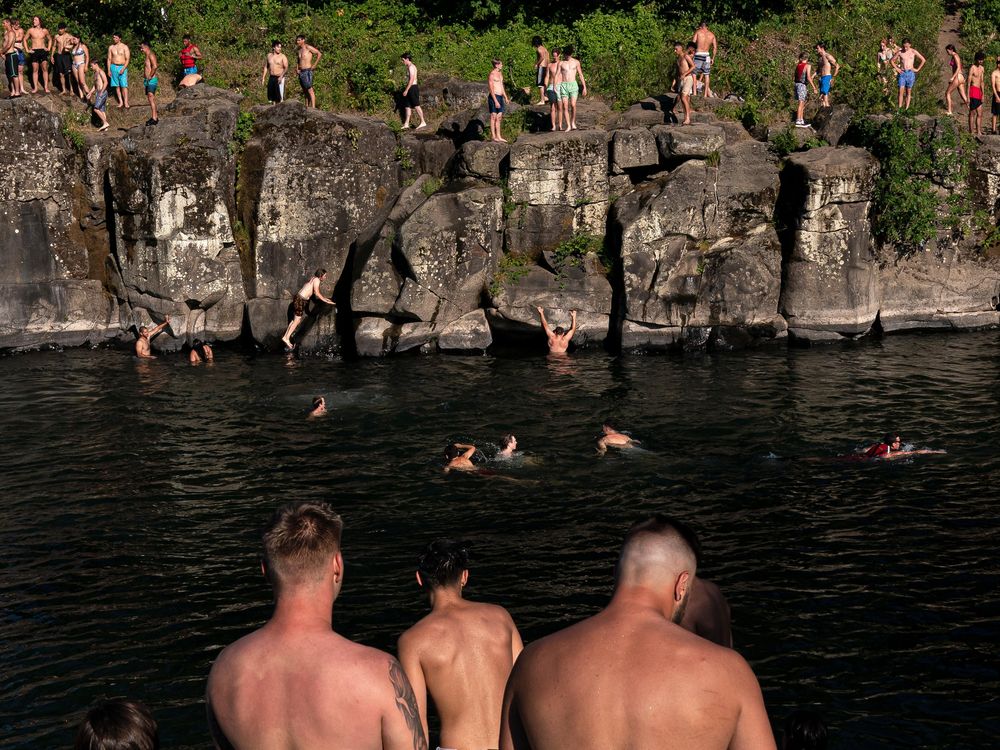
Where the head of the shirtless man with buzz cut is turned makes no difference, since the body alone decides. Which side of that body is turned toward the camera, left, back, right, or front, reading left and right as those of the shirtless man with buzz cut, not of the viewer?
back

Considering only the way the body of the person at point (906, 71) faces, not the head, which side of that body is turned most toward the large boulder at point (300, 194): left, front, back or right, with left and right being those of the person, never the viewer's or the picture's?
right

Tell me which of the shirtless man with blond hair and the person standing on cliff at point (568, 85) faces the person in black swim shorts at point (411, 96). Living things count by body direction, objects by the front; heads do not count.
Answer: the shirtless man with blond hair

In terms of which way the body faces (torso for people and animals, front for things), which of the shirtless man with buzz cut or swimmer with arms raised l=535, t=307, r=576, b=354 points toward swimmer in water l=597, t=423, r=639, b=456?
the shirtless man with buzz cut

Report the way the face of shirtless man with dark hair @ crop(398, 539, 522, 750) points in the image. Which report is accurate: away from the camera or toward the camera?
away from the camera

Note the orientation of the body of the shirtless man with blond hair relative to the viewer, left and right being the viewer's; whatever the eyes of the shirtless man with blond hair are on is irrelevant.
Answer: facing away from the viewer

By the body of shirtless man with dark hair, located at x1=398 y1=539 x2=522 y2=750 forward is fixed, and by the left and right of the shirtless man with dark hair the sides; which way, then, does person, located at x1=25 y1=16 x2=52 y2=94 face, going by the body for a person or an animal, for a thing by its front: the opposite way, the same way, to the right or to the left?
the opposite way

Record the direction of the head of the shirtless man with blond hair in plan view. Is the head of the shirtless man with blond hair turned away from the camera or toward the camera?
away from the camera

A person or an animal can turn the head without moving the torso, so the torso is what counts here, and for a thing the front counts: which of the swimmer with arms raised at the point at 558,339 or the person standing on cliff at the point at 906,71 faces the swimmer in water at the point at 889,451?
the person standing on cliff

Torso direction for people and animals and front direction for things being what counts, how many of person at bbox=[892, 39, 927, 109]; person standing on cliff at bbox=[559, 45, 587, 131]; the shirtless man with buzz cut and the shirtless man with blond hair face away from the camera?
2

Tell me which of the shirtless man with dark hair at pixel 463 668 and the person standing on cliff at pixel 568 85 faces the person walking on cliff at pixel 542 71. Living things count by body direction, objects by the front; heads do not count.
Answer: the shirtless man with dark hair

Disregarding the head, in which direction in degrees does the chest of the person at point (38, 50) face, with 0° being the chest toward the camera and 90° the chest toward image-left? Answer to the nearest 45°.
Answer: approximately 0°

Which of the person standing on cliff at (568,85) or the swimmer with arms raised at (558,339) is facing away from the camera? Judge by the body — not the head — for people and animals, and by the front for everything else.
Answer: the swimmer with arms raised

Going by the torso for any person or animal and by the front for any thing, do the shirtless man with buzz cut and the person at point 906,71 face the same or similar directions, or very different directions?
very different directions

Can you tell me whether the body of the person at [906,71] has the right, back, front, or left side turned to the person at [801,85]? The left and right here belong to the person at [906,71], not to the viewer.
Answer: right

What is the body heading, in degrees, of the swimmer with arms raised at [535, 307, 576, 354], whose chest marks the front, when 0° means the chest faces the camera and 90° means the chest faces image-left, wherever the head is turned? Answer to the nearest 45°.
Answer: approximately 180°

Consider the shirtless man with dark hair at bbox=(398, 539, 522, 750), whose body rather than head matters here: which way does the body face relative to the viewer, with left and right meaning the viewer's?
facing away from the viewer
